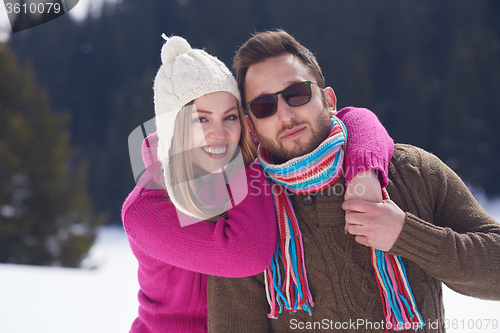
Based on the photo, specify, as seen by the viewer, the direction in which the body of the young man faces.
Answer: toward the camera

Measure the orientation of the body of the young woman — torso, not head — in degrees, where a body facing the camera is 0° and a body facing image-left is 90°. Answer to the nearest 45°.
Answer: approximately 315°

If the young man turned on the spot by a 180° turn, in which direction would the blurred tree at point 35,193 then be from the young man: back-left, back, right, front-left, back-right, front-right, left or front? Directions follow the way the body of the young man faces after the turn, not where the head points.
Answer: front-left

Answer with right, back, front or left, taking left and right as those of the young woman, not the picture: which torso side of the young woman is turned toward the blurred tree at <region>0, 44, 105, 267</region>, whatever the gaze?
back
